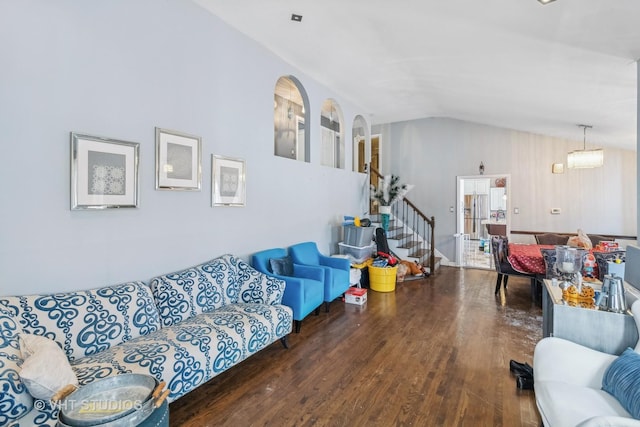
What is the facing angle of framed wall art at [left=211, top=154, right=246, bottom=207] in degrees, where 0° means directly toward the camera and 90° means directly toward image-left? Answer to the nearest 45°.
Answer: approximately 315°

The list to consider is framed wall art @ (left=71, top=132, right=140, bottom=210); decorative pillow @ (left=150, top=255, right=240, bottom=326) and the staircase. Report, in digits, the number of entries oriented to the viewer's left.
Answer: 0

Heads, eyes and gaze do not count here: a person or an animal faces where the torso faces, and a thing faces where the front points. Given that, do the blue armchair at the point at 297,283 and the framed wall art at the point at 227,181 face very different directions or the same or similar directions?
same or similar directions

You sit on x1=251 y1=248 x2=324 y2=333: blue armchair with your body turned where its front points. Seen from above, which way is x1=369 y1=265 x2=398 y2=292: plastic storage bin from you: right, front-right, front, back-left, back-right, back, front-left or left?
left

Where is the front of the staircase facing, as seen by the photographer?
facing the viewer and to the right of the viewer

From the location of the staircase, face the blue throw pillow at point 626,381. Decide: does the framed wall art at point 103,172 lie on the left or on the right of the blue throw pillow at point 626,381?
right

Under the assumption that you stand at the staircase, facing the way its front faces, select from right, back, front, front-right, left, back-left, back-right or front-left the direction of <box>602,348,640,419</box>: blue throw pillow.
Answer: front-right

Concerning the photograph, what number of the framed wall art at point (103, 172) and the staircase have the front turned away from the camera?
0

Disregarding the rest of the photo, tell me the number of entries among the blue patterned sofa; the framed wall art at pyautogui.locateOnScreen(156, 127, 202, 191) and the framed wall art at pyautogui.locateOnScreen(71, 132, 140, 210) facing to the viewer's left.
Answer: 0

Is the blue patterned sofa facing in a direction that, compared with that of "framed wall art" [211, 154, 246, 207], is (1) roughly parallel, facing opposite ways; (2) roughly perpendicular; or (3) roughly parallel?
roughly parallel

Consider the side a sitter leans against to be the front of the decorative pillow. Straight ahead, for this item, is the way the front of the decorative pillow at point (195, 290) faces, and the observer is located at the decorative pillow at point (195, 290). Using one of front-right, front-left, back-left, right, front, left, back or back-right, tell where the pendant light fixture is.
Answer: front-left

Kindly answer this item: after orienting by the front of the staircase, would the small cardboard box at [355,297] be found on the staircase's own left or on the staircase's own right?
on the staircase's own right

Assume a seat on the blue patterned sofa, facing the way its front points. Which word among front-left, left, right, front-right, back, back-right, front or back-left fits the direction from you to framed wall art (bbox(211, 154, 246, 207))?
left

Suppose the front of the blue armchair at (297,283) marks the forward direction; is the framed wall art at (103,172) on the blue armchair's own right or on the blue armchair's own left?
on the blue armchair's own right

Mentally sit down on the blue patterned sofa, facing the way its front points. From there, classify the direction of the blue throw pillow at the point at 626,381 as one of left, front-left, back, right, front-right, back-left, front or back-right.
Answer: front

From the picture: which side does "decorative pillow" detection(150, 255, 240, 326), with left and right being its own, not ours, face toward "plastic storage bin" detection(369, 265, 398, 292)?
left

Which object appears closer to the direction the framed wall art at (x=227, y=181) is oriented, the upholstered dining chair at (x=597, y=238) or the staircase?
the upholstered dining chair

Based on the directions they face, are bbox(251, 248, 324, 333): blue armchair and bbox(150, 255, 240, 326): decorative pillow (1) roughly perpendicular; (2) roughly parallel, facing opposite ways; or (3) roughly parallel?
roughly parallel

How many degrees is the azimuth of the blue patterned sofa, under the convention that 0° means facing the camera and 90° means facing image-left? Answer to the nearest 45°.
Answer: approximately 315°
